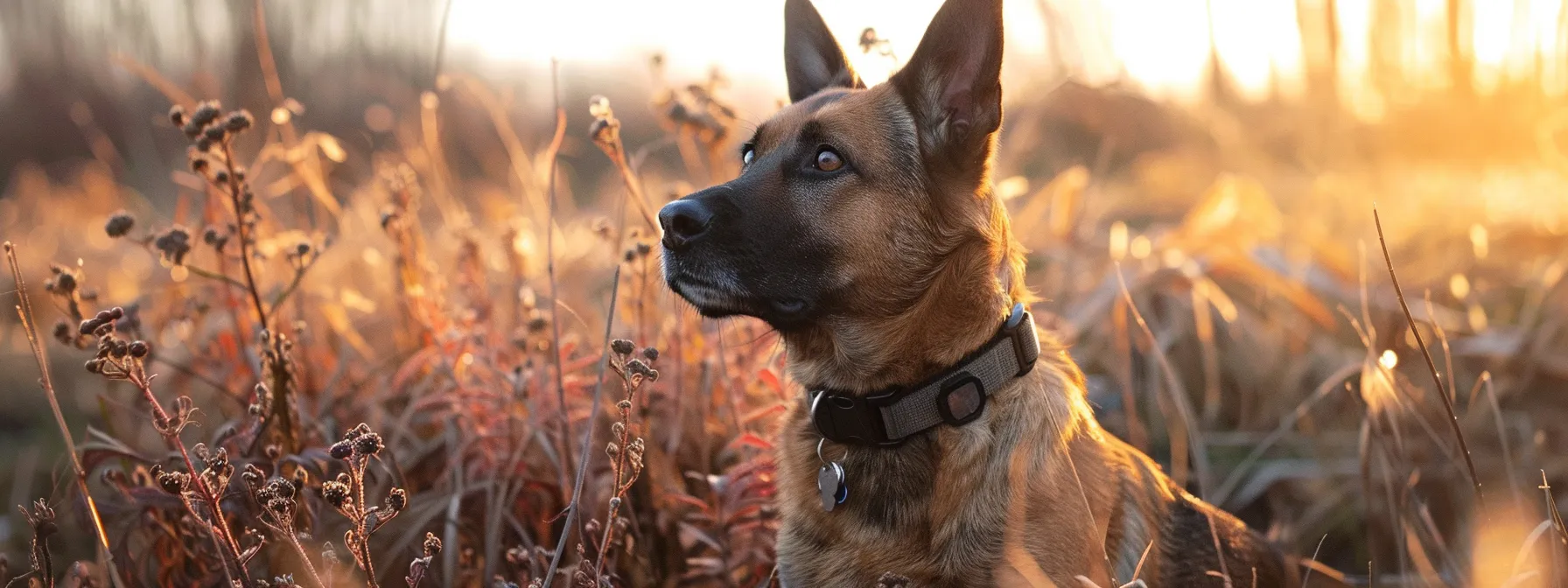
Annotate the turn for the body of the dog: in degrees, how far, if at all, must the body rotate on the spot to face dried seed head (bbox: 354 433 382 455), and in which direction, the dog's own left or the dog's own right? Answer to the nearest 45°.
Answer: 0° — it already faces it

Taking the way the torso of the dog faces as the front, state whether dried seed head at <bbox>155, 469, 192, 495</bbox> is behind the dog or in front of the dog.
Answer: in front

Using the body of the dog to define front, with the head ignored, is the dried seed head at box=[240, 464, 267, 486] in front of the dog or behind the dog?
in front

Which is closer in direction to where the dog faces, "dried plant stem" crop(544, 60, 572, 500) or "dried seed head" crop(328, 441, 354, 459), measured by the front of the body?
the dried seed head

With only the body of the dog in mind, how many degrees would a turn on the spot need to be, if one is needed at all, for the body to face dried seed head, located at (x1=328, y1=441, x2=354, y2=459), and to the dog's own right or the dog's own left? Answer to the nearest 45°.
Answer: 0° — it already faces it

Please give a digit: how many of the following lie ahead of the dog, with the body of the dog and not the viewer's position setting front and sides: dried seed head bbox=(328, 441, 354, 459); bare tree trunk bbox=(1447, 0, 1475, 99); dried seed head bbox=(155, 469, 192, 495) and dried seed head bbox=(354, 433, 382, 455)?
3

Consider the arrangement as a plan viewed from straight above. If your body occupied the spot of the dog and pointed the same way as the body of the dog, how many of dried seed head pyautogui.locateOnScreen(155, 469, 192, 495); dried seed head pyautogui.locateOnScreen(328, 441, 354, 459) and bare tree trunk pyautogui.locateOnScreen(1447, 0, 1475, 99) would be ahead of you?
2

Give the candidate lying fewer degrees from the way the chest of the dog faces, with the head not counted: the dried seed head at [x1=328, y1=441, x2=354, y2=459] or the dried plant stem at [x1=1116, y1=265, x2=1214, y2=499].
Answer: the dried seed head

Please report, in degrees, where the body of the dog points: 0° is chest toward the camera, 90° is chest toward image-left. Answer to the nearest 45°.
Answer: approximately 45°

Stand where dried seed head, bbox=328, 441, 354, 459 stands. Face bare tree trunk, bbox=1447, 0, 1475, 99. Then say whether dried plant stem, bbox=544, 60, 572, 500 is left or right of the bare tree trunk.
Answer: left

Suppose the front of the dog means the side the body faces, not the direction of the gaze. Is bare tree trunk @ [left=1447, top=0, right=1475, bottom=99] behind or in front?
behind
